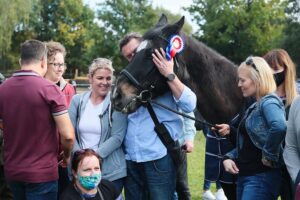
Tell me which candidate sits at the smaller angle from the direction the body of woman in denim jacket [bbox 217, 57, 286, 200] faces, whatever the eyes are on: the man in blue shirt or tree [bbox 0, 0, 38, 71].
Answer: the man in blue shirt

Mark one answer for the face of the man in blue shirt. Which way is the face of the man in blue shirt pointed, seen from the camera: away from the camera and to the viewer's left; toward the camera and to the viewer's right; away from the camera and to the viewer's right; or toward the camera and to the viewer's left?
toward the camera and to the viewer's left

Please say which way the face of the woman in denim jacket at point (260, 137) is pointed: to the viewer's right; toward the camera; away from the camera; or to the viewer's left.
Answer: to the viewer's left

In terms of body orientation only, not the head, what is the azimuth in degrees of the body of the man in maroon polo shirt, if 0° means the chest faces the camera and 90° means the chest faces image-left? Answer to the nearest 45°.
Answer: approximately 225°

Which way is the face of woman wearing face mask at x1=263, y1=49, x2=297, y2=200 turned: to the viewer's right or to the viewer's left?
to the viewer's left

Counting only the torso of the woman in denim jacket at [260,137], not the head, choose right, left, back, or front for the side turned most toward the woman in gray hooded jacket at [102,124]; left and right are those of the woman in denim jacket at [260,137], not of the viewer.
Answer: front

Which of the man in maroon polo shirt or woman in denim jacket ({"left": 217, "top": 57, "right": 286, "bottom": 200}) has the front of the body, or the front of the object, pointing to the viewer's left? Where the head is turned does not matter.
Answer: the woman in denim jacket

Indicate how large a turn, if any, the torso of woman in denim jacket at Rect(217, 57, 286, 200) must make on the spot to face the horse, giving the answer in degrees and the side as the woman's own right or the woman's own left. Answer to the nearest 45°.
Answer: approximately 45° to the woman's own right

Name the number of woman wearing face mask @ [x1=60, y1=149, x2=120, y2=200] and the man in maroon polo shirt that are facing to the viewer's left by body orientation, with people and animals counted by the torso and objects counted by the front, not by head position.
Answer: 0

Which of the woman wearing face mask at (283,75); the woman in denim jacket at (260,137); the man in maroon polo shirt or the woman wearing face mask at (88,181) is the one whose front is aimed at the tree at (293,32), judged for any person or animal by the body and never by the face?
the man in maroon polo shirt

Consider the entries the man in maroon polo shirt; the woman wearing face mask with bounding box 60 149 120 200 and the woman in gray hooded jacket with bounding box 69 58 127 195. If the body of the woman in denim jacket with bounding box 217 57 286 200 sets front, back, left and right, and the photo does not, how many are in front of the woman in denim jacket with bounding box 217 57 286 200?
3

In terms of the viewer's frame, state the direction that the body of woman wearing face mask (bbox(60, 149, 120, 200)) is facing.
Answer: toward the camera

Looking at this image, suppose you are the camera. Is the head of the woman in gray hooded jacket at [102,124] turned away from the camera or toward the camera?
toward the camera

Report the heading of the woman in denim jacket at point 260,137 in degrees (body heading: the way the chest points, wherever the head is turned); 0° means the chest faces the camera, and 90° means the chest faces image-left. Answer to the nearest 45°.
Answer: approximately 90°

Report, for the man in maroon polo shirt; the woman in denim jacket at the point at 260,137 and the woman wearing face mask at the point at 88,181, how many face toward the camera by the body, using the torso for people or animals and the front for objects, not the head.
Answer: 1
